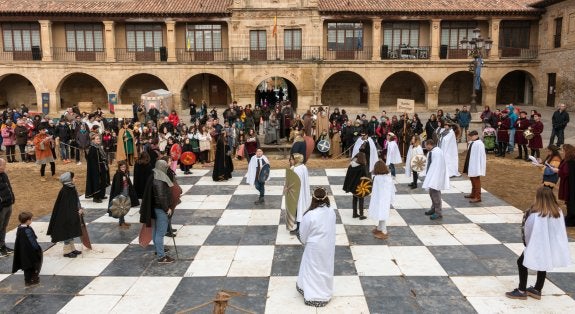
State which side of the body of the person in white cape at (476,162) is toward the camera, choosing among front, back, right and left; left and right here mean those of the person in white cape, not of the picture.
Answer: left

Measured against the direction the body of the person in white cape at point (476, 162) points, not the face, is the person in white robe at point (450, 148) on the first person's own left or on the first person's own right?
on the first person's own right

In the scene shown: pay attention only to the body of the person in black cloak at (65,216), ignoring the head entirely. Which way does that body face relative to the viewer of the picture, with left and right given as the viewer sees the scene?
facing away from the viewer and to the right of the viewer

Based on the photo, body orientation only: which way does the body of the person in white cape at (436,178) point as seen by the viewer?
to the viewer's left

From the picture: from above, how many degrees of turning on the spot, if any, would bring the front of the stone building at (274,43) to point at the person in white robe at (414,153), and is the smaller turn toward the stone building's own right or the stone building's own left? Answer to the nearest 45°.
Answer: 0° — it already faces them

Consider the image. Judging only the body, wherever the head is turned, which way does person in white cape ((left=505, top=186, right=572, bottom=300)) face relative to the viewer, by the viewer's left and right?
facing away from the viewer and to the left of the viewer
